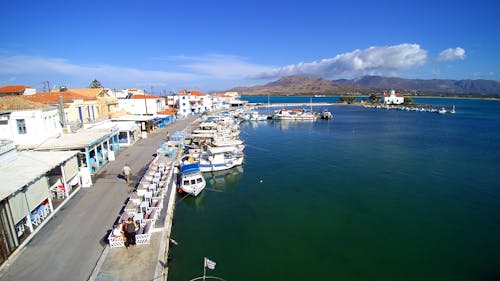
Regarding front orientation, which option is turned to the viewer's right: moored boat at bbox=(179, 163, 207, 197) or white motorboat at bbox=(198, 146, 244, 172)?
the white motorboat

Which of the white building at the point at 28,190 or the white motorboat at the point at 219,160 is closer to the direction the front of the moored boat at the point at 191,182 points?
the white building

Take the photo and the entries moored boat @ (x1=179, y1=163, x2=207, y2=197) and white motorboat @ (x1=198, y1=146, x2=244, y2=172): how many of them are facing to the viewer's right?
1

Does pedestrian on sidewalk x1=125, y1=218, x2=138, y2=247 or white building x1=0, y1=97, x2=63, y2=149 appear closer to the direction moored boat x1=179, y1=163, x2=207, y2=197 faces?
the pedestrian on sidewalk

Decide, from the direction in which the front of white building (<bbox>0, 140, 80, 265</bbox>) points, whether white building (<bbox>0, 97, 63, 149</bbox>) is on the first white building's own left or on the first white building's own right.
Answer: on the first white building's own left

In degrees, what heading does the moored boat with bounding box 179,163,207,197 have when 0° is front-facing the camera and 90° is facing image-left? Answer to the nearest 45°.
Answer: approximately 0°

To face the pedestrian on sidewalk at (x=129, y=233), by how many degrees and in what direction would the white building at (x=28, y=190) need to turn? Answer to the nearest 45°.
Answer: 0° — it already faces them

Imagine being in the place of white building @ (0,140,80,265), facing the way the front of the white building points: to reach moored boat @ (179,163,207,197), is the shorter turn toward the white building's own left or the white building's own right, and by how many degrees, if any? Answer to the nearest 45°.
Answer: approximately 45° to the white building's own left

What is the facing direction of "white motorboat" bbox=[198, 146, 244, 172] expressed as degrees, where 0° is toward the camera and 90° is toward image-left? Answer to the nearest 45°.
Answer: approximately 270°

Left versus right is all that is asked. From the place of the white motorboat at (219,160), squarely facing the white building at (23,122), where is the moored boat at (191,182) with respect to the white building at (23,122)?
left

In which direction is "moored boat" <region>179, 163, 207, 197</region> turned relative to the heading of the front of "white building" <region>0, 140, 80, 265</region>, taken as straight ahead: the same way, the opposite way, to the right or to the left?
to the right

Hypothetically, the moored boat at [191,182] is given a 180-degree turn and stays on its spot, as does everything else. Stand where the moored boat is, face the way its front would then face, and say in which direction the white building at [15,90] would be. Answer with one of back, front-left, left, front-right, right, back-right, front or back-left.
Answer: front-left

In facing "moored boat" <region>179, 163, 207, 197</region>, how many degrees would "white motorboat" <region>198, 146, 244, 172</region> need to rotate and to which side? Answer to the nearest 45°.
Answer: approximately 90° to its right

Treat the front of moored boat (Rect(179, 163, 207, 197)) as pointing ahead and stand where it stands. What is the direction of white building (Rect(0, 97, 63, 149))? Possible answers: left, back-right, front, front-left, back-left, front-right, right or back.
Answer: right
